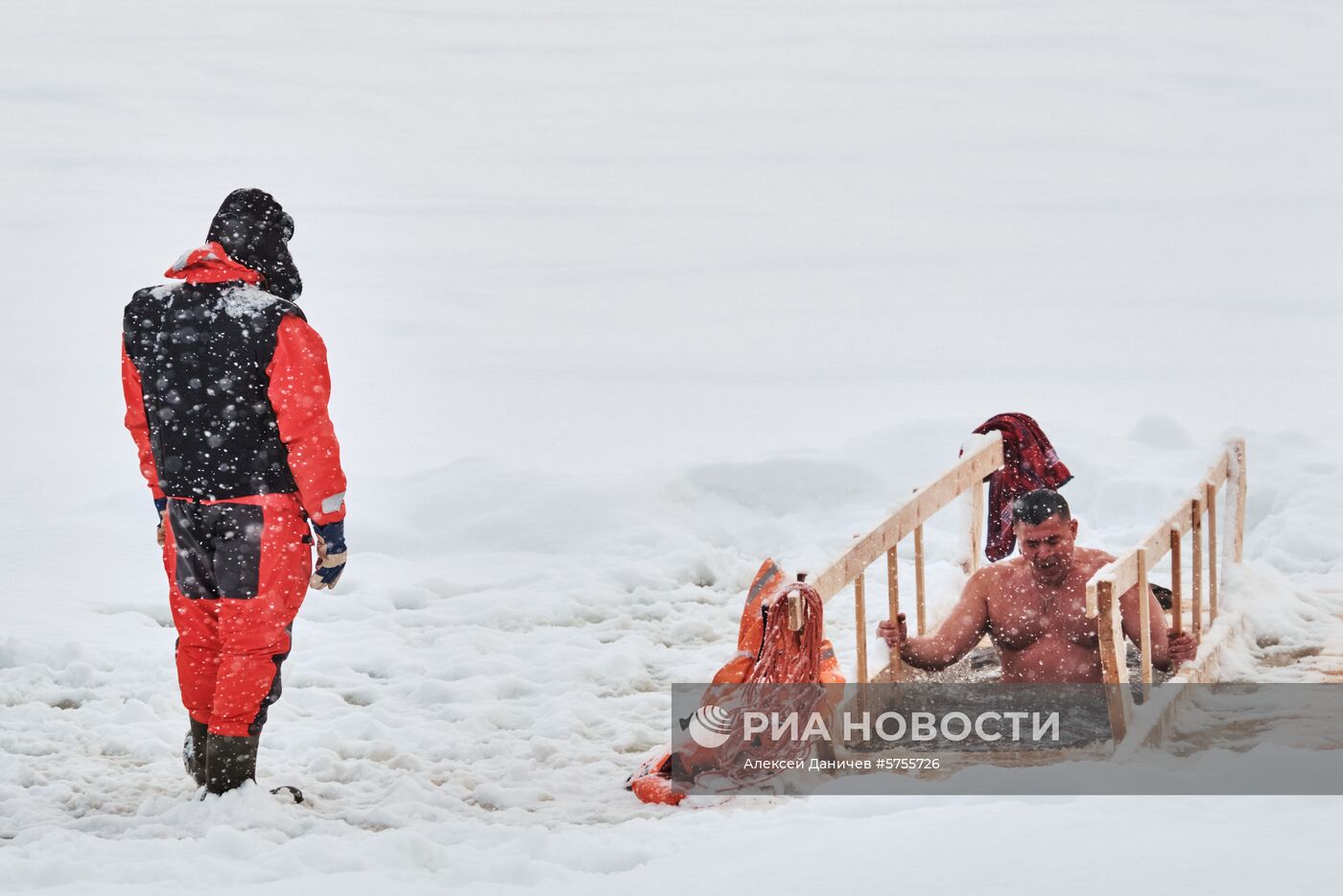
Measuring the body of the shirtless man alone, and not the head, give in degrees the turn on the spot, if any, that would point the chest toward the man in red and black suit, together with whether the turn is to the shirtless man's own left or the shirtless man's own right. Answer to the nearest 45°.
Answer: approximately 45° to the shirtless man's own right

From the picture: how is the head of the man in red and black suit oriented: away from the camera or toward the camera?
away from the camera

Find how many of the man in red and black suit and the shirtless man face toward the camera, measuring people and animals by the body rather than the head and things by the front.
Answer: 1

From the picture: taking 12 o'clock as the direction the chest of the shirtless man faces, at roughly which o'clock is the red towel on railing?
The red towel on railing is roughly at 6 o'clock from the shirtless man.

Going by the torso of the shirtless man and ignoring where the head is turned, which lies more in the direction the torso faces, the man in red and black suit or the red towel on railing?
the man in red and black suit

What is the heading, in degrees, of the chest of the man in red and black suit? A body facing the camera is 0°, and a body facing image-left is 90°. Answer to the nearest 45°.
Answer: approximately 225°

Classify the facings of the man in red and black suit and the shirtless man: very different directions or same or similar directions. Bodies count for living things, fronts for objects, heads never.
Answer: very different directions

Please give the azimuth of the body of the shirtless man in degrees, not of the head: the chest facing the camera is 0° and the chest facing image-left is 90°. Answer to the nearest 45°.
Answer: approximately 0°
